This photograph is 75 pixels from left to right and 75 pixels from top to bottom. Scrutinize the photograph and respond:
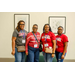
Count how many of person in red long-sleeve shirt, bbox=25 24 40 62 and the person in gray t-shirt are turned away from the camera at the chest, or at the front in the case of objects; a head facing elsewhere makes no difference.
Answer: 0

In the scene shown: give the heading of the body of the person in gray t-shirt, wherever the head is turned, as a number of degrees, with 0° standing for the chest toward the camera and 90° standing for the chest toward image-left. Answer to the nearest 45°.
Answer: approximately 315°

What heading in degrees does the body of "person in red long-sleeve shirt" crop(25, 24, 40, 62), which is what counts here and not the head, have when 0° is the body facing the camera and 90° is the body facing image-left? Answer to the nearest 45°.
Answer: approximately 315°
